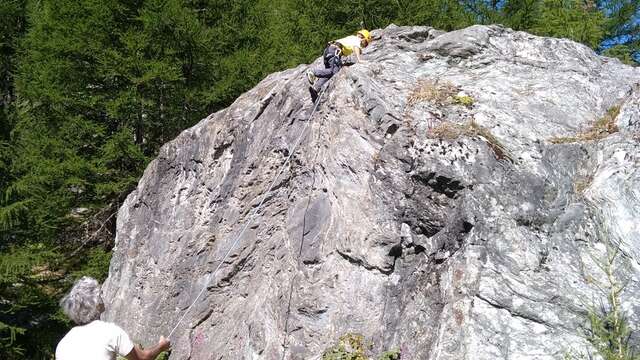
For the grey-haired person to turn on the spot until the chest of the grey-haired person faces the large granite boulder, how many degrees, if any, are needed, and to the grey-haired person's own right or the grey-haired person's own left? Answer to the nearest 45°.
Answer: approximately 45° to the grey-haired person's own right

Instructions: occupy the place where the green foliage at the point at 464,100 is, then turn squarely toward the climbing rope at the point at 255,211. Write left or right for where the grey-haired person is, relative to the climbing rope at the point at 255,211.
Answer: left

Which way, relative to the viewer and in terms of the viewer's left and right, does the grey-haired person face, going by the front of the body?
facing away from the viewer and to the right of the viewer

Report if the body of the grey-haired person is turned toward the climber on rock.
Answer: yes

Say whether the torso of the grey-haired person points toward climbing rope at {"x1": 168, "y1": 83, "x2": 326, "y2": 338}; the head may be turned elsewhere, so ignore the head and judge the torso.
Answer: yes

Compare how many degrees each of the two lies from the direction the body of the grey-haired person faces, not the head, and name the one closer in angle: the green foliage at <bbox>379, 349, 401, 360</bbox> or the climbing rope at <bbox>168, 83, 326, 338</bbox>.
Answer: the climbing rope

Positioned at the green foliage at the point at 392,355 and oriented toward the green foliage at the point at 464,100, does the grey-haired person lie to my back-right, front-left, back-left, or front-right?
back-left

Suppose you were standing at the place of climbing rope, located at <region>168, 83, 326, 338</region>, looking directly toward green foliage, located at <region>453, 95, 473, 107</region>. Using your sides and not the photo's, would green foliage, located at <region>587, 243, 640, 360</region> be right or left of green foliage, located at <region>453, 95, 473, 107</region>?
right

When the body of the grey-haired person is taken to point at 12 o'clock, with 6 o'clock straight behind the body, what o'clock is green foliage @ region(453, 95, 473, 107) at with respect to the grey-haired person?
The green foliage is roughly at 1 o'clock from the grey-haired person.
